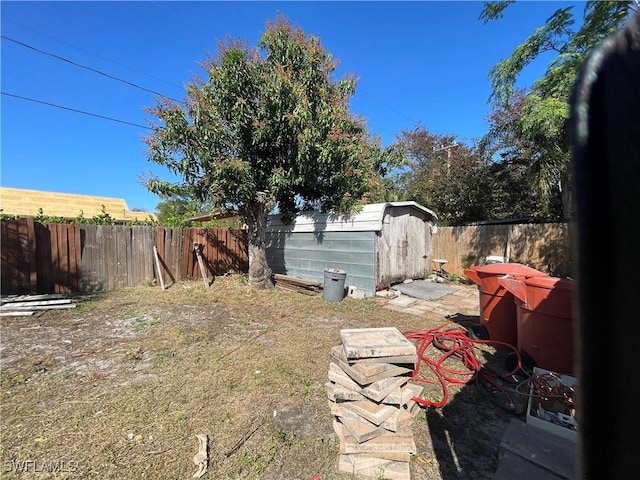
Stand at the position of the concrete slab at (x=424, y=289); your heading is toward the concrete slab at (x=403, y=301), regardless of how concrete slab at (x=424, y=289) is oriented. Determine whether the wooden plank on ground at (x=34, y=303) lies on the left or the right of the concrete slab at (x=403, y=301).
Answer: right

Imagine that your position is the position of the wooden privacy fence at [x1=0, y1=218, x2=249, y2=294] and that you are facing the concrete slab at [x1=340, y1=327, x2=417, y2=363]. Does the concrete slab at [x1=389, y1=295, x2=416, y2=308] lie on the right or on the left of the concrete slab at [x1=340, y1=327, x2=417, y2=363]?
left

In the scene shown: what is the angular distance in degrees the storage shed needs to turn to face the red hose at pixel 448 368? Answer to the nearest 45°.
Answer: approximately 45° to its right

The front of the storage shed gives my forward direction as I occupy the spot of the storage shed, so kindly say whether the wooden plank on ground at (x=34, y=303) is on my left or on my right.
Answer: on my right

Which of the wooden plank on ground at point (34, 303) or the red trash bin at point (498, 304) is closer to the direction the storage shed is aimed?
the red trash bin

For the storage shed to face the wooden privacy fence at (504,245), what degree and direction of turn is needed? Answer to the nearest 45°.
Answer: approximately 45° to its left

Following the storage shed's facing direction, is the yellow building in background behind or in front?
behind

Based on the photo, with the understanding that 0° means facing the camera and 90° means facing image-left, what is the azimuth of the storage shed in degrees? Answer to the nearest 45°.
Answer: approximately 315°

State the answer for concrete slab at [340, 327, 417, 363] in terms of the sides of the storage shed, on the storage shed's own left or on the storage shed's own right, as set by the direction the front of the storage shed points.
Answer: on the storage shed's own right
